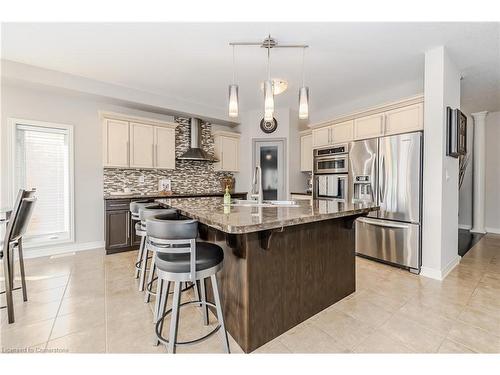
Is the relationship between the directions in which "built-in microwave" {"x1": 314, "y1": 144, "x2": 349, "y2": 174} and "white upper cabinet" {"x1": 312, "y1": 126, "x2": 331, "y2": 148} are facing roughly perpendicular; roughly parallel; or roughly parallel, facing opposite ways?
roughly parallel

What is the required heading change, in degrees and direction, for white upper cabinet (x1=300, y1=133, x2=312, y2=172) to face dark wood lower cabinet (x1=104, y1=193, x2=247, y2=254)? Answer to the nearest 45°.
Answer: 0° — it already faces it

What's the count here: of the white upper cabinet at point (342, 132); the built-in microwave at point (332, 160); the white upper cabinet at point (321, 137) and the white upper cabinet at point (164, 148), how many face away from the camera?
0

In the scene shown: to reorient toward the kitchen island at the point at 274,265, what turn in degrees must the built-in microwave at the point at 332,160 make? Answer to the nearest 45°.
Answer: approximately 45° to its left

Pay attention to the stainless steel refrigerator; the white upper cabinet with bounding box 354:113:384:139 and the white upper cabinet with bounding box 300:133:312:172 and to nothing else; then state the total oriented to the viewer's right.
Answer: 0

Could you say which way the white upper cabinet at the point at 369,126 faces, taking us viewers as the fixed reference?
facing the viewer and to the left of the viewer

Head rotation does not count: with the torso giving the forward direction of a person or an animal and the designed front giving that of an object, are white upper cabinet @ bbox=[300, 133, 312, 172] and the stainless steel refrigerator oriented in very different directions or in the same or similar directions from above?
same or similar directions

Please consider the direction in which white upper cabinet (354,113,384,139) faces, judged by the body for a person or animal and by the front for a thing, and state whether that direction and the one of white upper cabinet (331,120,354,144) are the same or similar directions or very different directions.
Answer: same or similar directions

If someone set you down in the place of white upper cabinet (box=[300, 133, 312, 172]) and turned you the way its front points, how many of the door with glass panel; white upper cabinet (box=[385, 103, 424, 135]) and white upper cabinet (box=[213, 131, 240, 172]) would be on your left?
1

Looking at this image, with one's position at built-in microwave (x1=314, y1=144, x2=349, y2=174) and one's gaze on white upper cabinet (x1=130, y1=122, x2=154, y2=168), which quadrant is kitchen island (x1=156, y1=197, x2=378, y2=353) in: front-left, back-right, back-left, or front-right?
front-left

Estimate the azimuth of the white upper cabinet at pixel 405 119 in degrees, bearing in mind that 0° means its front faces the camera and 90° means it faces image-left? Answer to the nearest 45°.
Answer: approximately 45°

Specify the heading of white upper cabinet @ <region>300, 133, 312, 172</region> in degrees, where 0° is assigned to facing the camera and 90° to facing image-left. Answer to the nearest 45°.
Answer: approximately 45°

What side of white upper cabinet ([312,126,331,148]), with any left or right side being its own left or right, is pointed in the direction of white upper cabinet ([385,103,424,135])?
left

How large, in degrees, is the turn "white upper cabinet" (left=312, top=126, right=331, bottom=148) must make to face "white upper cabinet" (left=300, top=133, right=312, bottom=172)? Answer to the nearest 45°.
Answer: approximately 135° to its right

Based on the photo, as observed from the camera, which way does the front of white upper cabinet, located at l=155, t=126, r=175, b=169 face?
facing the viewer
